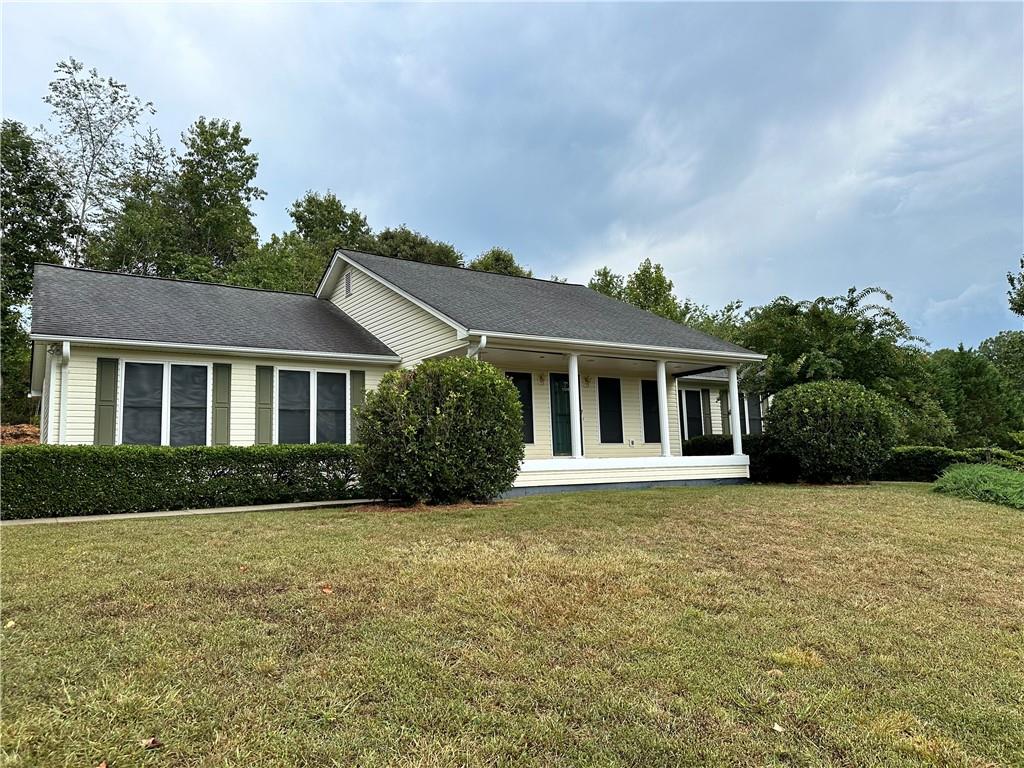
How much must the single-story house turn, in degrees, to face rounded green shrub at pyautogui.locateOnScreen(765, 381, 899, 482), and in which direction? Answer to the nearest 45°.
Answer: approximately 45° to its left

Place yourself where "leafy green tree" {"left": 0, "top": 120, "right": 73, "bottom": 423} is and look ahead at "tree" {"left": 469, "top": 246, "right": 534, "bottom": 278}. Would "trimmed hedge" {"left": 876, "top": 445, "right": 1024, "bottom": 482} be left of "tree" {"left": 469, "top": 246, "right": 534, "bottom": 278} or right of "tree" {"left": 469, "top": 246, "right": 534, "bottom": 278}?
right

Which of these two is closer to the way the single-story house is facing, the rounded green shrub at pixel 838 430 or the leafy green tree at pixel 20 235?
the rounded green shrub

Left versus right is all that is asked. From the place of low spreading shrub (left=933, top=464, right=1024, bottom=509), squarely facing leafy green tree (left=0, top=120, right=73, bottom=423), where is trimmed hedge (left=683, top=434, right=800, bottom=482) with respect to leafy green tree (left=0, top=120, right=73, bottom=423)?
right

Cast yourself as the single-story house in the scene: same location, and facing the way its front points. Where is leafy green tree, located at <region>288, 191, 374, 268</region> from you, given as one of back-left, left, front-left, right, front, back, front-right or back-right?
back-left

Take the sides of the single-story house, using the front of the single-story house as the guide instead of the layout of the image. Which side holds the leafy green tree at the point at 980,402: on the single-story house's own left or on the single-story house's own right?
on the single-story house's own left

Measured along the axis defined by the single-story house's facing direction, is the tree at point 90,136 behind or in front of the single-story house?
behind

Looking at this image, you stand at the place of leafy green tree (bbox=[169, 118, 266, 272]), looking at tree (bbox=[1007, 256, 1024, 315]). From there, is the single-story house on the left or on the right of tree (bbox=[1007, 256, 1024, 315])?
right

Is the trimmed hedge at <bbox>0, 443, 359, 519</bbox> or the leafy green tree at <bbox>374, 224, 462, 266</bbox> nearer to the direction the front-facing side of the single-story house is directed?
the trimmed hedge

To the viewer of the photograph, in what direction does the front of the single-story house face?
facing the viewer and to the right of the viewer

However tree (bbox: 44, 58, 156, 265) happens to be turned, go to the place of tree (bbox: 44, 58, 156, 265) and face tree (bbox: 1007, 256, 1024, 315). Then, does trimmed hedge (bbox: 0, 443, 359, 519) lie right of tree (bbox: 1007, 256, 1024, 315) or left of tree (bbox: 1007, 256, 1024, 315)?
right

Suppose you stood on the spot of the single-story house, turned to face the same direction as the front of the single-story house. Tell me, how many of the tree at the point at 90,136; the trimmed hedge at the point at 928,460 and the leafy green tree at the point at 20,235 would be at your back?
2

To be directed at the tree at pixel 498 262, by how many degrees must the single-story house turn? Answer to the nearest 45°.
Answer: approximately 135° to its left

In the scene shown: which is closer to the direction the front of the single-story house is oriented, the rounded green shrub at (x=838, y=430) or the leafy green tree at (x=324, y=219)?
the rounded green shrub

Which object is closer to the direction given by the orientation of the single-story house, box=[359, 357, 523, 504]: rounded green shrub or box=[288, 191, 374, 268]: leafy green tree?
the rounded green shrub
